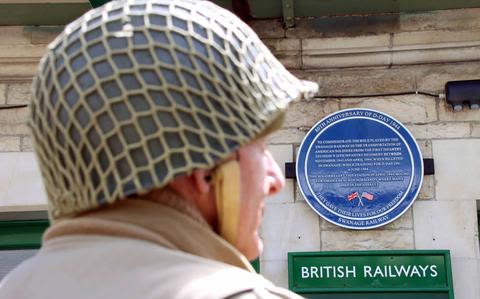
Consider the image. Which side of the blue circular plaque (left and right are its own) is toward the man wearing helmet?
front

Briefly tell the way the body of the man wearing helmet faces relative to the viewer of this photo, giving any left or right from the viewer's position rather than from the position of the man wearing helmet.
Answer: facing away from the viewer and to the right of the viewer

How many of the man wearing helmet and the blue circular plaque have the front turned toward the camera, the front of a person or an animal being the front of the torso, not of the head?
1

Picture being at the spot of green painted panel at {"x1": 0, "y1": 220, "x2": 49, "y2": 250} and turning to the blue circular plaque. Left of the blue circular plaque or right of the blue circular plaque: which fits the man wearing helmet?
right

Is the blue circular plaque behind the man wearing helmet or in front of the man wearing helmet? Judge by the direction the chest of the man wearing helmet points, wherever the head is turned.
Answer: in front

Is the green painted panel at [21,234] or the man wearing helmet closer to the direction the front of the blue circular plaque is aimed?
the man wearing helmet

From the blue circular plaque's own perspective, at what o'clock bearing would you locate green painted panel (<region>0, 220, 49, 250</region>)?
The green painted panel is roughly at 3 o'clock from the blue circular plaque.

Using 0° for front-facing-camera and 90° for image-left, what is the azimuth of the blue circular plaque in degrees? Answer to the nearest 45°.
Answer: approximately 0°

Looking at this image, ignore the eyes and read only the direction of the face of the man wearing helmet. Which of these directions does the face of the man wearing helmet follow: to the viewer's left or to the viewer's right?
to the viewer's right
